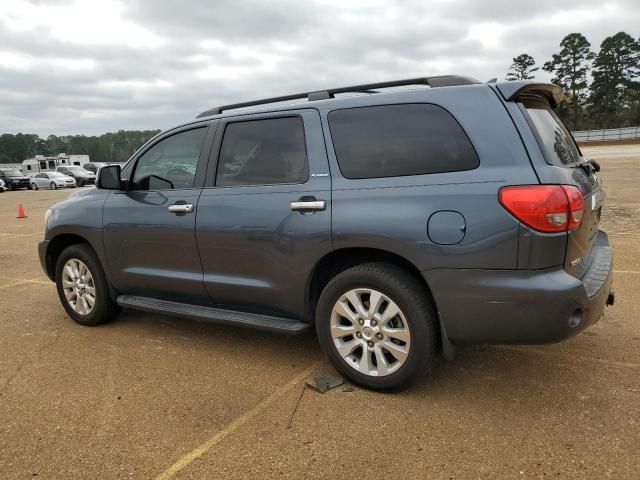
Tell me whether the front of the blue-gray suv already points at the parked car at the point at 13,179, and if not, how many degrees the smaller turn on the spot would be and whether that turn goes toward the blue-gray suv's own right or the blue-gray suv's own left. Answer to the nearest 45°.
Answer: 0° — it already faces it

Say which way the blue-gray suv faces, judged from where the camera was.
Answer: facing away from the viewer and to the left of the viewer

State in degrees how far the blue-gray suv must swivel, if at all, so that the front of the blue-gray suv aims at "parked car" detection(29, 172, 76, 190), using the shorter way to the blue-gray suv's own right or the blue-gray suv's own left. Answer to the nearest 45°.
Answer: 0° — it already faces it

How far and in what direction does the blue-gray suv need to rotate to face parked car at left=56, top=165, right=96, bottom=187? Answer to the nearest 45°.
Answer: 0° — it already faces it
